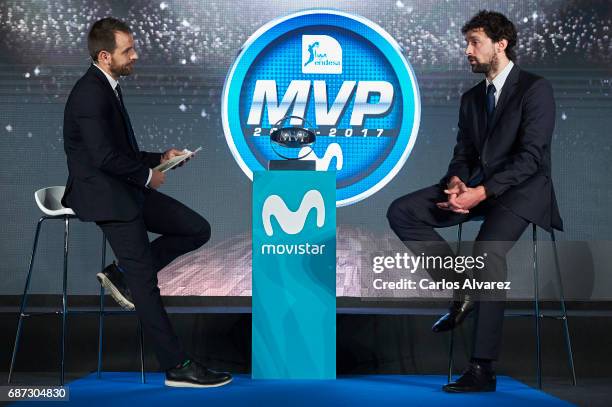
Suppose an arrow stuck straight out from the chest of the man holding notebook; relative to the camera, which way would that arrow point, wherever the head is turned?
to the viewer's right

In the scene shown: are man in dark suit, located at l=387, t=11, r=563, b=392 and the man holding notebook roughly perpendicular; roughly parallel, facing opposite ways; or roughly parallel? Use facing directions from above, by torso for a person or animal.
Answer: roughly parallel, facing opposite ways

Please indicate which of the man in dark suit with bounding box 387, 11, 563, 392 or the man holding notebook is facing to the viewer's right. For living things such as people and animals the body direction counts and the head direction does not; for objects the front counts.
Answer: the man holding notebook

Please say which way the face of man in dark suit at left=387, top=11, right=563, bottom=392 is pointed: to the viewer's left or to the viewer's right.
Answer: to the viewer's left

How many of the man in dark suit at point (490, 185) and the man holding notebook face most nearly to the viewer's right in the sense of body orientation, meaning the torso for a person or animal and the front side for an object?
1

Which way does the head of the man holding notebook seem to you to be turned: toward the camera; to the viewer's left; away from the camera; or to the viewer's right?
to the viewer's right

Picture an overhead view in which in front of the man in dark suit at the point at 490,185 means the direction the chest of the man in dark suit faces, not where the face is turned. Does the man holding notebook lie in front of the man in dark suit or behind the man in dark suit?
in front

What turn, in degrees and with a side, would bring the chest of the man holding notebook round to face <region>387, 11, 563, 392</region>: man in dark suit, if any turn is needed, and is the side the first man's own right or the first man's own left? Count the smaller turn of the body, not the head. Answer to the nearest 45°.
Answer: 0° — they already face them

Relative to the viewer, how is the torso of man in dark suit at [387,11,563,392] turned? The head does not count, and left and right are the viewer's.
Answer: facing the viewer and to the left of the viewer
